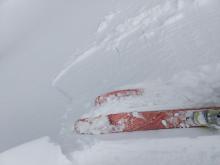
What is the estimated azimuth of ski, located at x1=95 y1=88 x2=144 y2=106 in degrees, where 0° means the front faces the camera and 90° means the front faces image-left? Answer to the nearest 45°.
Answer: approximately 90°

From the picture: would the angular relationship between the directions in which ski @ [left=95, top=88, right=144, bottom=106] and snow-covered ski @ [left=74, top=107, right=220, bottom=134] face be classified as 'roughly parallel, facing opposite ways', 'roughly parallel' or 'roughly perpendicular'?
roughly parallel

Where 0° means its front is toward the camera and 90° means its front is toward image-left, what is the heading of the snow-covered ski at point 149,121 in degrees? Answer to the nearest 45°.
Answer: approximately 90°

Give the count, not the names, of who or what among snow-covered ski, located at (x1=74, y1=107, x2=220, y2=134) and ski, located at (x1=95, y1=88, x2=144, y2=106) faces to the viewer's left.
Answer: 2
